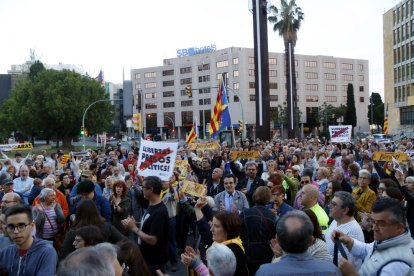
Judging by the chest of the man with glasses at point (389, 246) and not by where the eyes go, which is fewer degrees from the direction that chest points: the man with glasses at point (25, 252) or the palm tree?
the man with glasses

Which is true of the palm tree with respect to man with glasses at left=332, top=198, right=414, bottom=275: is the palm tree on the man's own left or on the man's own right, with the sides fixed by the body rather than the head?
on the man's own right

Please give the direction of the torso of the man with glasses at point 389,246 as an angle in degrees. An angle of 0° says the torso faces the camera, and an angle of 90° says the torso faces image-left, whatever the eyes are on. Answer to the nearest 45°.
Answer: approximately 45°

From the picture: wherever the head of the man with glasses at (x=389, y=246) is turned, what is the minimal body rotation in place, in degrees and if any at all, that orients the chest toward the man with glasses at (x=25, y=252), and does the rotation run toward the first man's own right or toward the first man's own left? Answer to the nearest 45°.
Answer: approximately 45° to the first man's own right

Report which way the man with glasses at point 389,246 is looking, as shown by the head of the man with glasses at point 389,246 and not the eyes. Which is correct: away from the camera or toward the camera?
toward the camera

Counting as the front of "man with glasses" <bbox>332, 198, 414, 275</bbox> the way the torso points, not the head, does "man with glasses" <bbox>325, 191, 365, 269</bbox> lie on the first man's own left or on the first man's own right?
on the first man's own right

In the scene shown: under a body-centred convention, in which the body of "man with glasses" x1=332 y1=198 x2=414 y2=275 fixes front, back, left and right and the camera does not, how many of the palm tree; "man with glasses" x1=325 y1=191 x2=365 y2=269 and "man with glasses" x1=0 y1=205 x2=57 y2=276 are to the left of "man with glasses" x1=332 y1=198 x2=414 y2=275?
0
